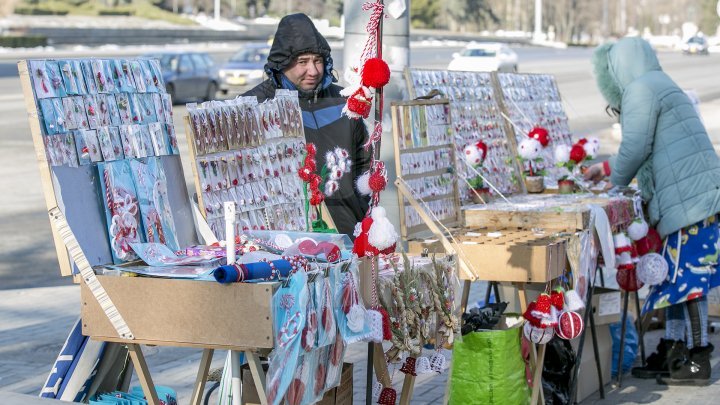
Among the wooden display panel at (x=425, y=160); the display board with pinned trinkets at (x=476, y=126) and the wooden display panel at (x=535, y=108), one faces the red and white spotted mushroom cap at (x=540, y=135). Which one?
the wooden display panel at (x=535, y=108)

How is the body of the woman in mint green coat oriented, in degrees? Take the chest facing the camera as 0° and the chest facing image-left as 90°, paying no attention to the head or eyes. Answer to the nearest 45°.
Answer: approximately 90°

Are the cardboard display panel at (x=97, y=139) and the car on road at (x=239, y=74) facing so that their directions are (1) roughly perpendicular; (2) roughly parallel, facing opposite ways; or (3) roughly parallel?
roughly perpendicular

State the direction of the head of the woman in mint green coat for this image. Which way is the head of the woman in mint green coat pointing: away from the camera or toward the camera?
away from the camera

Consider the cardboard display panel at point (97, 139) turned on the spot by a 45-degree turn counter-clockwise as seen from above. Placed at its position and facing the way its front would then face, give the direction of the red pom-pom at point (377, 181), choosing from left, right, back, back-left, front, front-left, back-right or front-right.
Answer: front

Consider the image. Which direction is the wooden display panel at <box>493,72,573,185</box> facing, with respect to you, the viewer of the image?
facing the viewer

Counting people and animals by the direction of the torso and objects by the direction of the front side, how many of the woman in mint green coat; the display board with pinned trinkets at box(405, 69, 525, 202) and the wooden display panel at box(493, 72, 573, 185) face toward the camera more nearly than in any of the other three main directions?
2

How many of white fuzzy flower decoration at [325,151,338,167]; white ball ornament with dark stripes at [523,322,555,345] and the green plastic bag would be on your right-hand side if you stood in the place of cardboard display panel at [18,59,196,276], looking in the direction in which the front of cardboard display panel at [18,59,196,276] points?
0

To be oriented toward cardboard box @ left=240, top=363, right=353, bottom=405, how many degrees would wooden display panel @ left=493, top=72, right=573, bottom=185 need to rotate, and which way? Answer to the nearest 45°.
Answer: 0° — it already faces it

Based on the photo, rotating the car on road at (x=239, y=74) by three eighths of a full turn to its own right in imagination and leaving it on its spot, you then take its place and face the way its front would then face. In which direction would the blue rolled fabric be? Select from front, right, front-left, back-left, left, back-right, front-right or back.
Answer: back

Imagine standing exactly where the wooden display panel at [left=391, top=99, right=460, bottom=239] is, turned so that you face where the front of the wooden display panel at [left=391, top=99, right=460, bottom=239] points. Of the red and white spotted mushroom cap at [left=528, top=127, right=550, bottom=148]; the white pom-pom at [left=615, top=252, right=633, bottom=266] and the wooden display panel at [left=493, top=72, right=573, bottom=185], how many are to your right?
0

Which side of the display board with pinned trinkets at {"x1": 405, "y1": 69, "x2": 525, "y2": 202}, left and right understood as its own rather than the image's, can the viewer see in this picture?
front

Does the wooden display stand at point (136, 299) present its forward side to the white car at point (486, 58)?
no

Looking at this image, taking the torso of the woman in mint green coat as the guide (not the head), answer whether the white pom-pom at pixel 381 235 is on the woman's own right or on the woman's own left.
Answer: on the woman's own left

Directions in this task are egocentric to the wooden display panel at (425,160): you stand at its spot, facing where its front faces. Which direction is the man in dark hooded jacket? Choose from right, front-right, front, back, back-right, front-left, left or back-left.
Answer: right

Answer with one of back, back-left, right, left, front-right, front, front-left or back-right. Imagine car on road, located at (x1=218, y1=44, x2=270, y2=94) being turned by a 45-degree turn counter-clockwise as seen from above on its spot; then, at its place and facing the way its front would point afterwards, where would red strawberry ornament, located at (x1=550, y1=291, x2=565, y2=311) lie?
front

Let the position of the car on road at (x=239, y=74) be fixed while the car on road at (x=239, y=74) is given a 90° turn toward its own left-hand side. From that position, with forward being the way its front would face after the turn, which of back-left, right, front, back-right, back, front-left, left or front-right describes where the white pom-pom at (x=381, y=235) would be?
front-right
